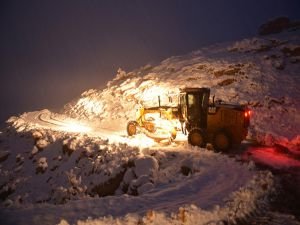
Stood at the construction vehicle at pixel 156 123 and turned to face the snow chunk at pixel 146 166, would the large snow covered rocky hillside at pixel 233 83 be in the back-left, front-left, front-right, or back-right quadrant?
back-left

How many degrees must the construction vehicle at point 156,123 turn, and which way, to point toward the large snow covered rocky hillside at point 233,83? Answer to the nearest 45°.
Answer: approximately 135° to its right

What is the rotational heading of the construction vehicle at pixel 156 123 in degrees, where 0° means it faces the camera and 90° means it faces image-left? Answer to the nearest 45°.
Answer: approximately 90°

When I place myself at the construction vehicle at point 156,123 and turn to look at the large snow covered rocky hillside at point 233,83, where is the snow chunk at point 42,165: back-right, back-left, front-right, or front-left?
back-left

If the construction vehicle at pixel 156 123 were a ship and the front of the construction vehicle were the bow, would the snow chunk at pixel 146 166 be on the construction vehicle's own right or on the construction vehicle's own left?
on the construction vehicle's own left
